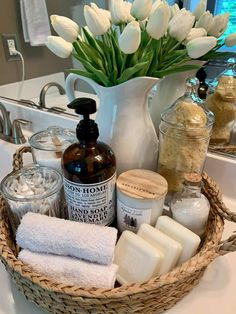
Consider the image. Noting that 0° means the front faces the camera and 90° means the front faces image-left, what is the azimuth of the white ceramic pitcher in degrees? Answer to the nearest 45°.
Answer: approximately 270°

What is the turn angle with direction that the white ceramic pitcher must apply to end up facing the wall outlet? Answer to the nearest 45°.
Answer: approximately 135° to its left
